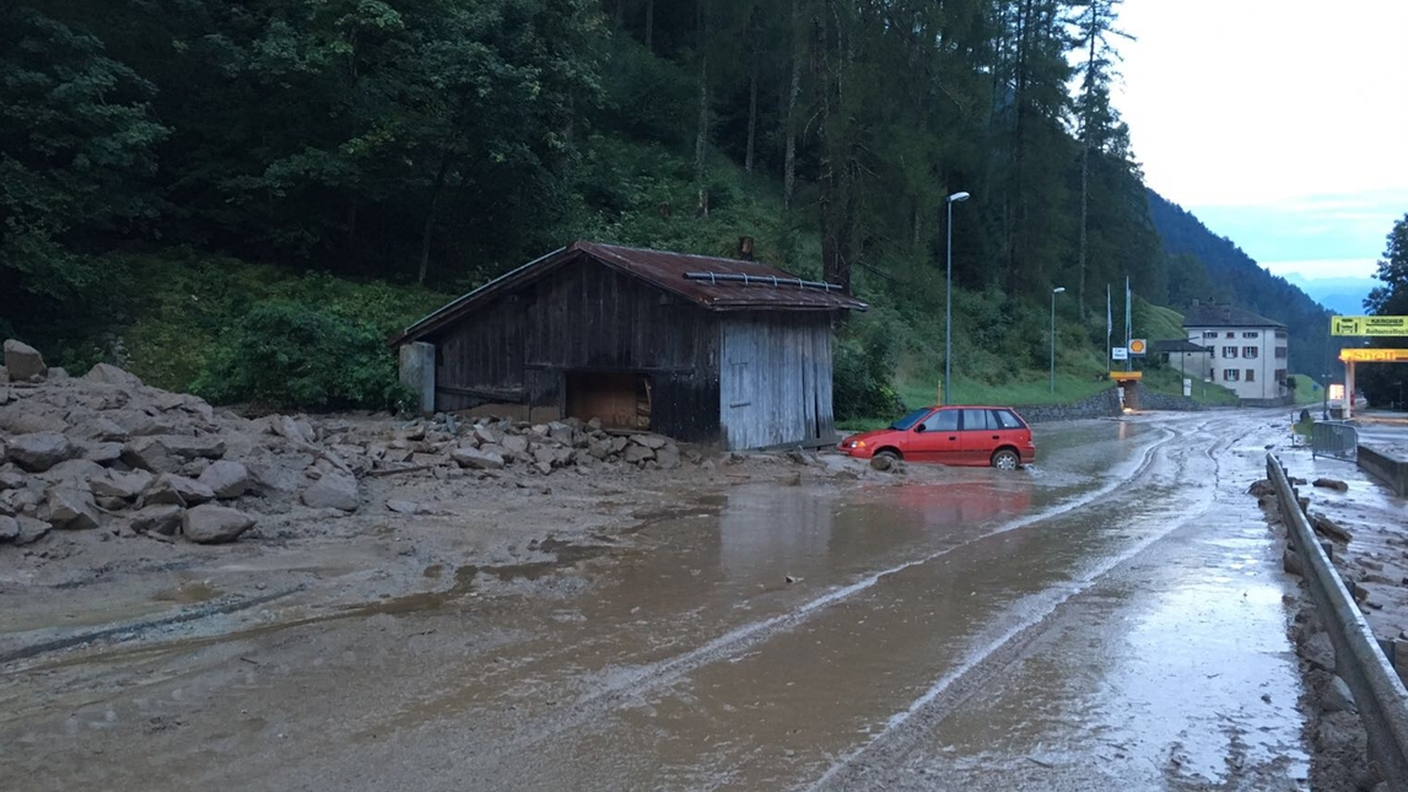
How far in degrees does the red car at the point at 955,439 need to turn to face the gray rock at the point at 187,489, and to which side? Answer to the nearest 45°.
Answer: approximately 45° to its left

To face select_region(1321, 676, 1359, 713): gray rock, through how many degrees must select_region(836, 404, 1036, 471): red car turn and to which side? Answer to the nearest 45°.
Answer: approximately 90° to its left

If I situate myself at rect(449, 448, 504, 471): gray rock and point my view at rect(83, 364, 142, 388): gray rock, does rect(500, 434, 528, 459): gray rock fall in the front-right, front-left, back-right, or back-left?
back-right

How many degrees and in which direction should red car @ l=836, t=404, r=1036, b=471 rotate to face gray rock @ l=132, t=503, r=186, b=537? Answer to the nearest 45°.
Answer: approximately 45° to its left

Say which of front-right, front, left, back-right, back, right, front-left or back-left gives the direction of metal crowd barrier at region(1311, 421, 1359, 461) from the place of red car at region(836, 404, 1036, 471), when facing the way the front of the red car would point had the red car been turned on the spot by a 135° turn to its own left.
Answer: left

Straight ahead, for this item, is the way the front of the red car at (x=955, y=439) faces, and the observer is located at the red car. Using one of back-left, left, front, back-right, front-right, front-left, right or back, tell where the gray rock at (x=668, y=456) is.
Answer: front-left

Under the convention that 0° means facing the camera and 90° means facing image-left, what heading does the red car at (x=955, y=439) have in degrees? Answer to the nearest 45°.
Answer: approximately 90°

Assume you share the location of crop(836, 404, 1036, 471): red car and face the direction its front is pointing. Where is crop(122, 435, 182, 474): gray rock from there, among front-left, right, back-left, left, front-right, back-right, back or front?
front-left
